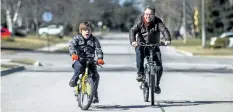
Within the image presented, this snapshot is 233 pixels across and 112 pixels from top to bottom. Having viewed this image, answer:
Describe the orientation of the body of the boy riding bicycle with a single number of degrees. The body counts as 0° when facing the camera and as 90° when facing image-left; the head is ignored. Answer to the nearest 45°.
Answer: approximately 0°

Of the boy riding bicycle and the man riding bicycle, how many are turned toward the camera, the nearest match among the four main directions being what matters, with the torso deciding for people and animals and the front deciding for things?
2

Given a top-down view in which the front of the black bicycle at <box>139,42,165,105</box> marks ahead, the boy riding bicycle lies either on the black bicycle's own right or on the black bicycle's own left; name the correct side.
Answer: on the black bicycle's own right

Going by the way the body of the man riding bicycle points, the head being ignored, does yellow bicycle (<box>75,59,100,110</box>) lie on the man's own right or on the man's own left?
on the man's own right

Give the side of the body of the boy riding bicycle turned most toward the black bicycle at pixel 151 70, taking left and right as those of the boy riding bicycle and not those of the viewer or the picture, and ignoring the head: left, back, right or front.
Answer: left
